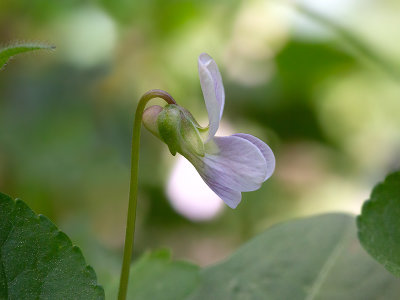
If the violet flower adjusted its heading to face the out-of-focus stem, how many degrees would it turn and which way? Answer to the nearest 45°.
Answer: approximately 90° to its left

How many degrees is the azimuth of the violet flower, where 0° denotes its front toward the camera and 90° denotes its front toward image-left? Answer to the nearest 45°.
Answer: approximately 270°
